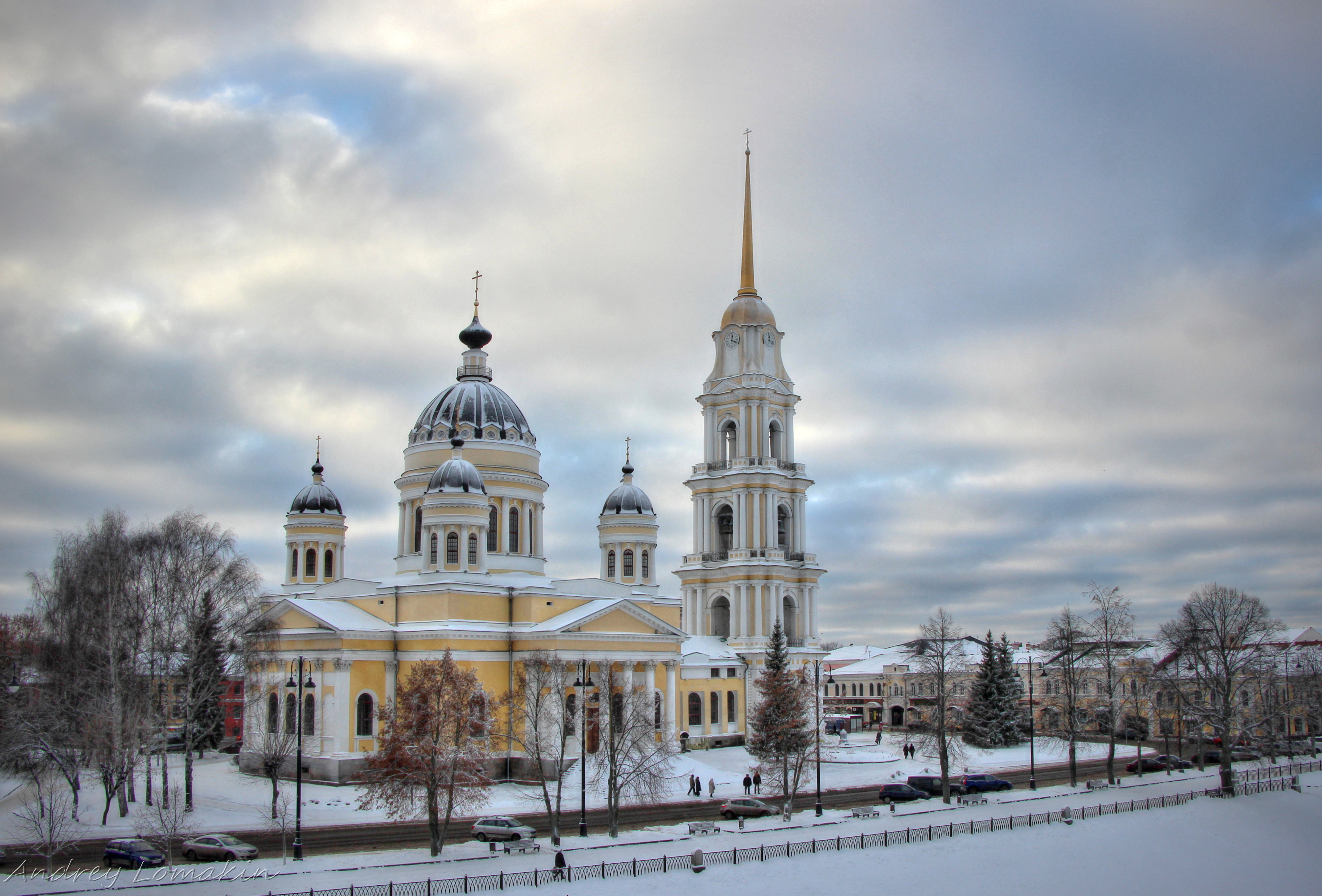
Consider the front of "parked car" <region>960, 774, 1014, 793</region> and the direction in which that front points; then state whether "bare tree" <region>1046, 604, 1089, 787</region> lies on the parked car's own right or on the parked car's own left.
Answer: on the parked car's own left

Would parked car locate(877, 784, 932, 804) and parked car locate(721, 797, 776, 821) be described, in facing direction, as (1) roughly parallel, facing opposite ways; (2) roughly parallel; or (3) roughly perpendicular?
roughly parallel

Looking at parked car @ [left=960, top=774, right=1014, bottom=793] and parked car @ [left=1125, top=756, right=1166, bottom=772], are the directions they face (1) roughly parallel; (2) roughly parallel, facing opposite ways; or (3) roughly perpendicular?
roughly parallel
